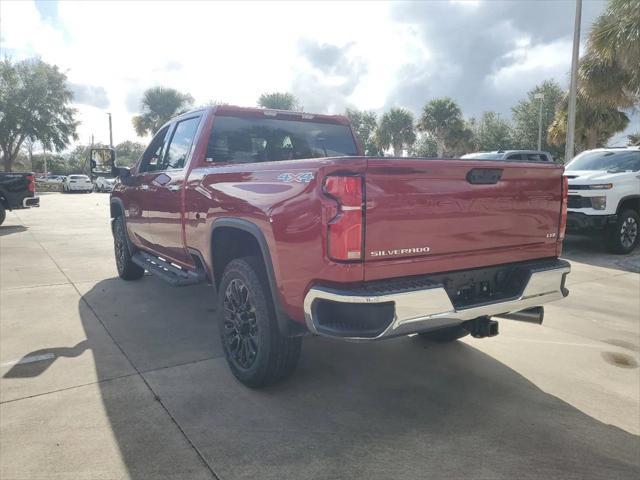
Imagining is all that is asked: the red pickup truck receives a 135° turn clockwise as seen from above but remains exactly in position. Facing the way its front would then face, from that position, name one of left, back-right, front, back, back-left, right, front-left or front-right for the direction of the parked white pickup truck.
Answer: front-left

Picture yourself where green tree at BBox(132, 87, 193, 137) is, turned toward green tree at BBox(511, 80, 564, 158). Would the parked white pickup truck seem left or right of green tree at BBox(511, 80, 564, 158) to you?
right

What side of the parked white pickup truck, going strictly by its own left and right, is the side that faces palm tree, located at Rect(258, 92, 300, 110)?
right

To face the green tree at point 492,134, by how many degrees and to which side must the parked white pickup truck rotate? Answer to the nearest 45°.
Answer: approximately 135° to its right

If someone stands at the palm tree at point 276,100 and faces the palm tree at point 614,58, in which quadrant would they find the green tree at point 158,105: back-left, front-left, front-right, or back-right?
back-right

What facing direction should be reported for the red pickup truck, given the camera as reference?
facing away from the viewer and to the left of the viewer

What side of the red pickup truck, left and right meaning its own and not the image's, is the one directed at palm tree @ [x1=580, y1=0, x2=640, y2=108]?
right

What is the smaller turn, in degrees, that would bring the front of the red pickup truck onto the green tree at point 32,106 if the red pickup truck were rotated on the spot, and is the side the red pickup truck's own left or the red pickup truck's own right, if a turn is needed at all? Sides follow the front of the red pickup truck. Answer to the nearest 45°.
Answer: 0° — it already faces it
